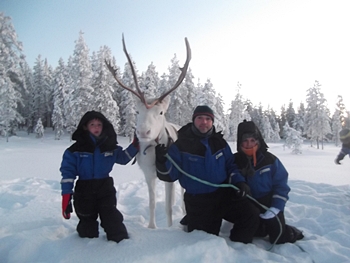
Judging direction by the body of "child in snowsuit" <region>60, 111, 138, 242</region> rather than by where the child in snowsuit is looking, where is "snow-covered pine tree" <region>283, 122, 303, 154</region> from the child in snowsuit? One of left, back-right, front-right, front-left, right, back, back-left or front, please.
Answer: back-left

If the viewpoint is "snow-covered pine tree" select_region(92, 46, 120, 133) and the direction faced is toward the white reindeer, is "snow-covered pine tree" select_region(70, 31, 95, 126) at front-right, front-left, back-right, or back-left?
back-right

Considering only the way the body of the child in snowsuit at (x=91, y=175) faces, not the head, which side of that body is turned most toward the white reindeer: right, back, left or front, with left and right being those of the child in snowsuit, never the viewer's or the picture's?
left

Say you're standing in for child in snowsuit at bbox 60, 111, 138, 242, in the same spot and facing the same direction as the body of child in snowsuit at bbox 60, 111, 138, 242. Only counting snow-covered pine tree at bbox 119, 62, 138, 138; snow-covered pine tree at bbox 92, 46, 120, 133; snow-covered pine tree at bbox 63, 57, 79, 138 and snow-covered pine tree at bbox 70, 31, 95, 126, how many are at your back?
4

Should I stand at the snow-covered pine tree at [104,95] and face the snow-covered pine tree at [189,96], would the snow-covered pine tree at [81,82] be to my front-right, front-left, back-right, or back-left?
back-left

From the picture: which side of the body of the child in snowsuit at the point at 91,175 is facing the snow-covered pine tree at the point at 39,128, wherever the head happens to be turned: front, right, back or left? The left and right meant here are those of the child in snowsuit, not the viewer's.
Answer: back

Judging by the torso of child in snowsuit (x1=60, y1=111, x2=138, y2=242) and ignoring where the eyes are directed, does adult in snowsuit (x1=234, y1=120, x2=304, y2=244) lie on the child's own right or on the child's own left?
on the child's own left

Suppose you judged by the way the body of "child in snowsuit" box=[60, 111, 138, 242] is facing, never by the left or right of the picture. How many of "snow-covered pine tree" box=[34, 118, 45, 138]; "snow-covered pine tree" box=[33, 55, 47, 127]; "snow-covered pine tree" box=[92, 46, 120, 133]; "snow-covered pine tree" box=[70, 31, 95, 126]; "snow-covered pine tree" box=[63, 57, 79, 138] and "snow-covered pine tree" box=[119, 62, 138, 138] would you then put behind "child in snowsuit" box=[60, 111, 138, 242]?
6

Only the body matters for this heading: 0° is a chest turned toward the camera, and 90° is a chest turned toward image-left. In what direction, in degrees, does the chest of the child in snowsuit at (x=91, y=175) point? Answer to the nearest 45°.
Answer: approximately 0°

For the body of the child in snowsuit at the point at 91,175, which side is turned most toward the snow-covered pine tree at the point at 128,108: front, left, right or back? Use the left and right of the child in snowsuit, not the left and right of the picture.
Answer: back

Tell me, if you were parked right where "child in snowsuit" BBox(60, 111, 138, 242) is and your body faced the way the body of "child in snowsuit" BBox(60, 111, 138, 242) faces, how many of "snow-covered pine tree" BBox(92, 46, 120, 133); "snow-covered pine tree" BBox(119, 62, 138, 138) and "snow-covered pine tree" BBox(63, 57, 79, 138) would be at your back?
3

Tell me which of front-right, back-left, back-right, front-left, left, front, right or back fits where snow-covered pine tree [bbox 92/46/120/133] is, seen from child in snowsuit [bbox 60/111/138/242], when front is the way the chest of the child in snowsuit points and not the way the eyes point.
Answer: back

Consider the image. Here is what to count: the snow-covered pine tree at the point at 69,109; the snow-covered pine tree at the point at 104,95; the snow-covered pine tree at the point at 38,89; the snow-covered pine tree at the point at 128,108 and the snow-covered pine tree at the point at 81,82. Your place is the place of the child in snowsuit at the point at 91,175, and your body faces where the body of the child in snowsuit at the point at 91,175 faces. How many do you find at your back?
5
